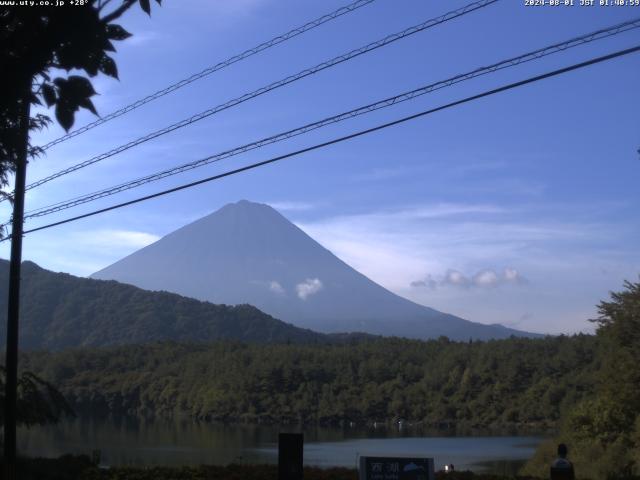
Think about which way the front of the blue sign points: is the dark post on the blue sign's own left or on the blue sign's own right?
on the blue sign's own right

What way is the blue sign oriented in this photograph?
toward the camera

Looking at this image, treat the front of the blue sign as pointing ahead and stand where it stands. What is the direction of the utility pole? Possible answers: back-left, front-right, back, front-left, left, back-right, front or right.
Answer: back-right
